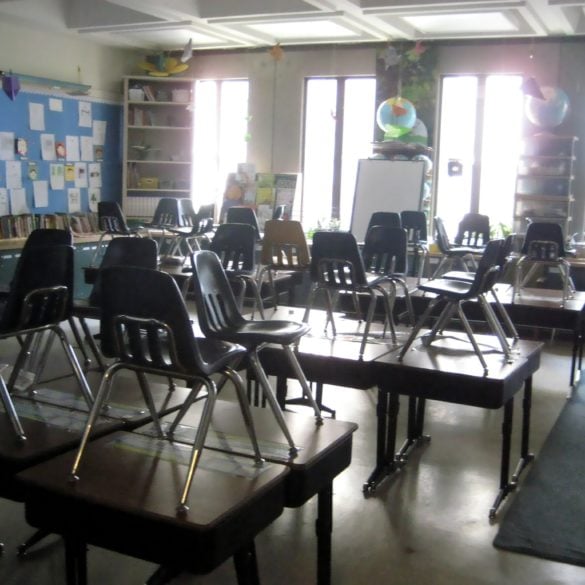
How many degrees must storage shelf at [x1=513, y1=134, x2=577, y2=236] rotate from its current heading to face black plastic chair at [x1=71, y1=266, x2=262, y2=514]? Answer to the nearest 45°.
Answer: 0° — it already faces it

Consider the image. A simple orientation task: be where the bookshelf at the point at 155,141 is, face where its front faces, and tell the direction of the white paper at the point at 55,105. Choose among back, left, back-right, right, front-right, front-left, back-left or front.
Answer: front-right

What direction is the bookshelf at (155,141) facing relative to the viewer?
toward the camera

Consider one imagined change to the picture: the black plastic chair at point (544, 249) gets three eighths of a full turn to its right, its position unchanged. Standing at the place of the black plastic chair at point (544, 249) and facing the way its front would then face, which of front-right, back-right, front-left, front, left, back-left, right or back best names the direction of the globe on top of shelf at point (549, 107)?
back-left

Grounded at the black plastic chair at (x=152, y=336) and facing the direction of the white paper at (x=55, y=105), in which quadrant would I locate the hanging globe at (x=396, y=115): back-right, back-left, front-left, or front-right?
front-right

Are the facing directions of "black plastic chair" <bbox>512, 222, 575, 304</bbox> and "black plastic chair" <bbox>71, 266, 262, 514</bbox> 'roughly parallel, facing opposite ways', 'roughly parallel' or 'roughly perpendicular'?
roughly parallel

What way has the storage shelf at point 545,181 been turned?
toward the camera

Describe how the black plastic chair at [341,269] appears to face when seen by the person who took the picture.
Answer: facing away from the viewer and to the right of the viewer

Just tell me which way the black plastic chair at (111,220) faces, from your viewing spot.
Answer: facing away from the viewer and to the right of the viewer

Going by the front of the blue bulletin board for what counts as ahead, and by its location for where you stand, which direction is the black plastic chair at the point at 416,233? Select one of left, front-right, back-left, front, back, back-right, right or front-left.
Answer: front

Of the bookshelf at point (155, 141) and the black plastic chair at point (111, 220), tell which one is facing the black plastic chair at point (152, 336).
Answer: the bookshelf

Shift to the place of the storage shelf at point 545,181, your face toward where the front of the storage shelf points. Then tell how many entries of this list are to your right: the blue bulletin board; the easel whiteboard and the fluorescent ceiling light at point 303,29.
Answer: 3
